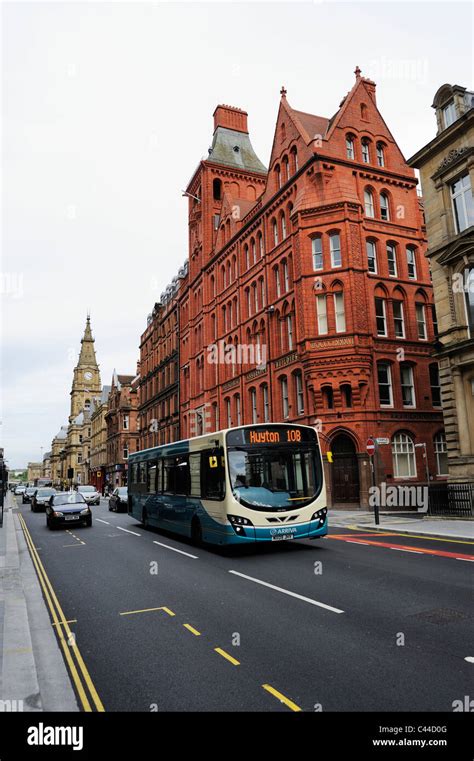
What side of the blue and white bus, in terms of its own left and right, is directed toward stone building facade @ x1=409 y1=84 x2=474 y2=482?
left

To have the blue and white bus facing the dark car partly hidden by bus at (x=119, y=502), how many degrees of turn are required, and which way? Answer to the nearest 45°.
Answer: approximately 135° to its left

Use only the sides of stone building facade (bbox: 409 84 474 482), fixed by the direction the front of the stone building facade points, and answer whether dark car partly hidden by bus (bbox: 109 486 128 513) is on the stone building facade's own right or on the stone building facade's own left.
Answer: on the stone building facade's own right

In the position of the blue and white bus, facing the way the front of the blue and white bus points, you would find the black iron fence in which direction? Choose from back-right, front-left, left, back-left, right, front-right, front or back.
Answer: left

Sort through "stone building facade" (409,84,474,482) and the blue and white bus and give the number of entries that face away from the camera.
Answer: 0

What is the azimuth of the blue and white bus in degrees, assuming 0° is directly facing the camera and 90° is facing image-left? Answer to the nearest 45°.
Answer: approximately 315°

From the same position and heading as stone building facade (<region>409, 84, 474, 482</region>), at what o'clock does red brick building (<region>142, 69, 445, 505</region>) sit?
The red brick building is roughly at 3 o'clock from the stone building facade.

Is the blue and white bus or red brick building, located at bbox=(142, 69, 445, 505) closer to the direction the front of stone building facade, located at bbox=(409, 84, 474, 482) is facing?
the blue and white bus

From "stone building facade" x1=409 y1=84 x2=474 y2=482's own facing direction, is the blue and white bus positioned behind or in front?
in front

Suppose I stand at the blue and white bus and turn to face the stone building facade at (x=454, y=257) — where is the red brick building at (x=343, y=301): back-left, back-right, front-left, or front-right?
front-left

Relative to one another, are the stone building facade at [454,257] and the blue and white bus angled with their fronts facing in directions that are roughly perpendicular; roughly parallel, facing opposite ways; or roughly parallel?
roughly perpendicular
